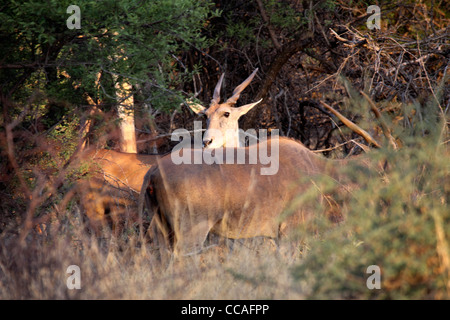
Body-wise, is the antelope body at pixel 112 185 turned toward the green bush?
no
